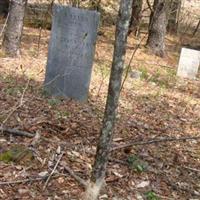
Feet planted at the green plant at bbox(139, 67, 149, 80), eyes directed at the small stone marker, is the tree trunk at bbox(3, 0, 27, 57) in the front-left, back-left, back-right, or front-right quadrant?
back-left

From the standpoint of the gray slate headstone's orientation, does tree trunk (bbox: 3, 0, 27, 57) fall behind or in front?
behind

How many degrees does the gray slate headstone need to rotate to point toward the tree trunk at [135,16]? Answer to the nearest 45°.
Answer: approximately 180°

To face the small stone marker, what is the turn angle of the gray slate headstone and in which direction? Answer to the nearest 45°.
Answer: approximately 135° to its left

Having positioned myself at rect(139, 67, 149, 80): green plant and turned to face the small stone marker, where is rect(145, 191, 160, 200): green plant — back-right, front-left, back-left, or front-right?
back-right

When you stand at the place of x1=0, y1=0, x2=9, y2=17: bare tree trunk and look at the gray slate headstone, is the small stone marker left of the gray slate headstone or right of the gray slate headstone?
left

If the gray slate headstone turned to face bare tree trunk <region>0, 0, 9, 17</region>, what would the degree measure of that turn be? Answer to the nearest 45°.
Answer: approximately 180°

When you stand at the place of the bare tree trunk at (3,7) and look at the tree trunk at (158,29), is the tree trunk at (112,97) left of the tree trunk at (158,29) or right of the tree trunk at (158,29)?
right

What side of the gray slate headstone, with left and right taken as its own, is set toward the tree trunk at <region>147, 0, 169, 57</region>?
back

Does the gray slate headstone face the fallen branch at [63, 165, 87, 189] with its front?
yes

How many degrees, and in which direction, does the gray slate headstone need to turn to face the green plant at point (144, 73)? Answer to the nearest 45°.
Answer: approximately 135° to its left

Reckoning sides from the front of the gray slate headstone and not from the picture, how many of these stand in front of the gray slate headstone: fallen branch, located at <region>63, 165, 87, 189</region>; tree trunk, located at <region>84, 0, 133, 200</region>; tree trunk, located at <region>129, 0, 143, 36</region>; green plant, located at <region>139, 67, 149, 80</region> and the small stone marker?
2

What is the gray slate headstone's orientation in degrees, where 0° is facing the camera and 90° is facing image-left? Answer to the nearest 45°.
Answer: approximately 0°
